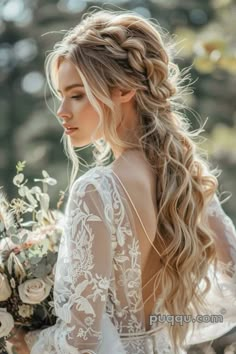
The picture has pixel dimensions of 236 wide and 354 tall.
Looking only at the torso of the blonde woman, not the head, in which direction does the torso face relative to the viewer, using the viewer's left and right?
facing away from the viewer and to the left of the viewer

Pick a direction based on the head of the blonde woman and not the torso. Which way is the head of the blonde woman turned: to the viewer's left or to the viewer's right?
to the viewer's left
